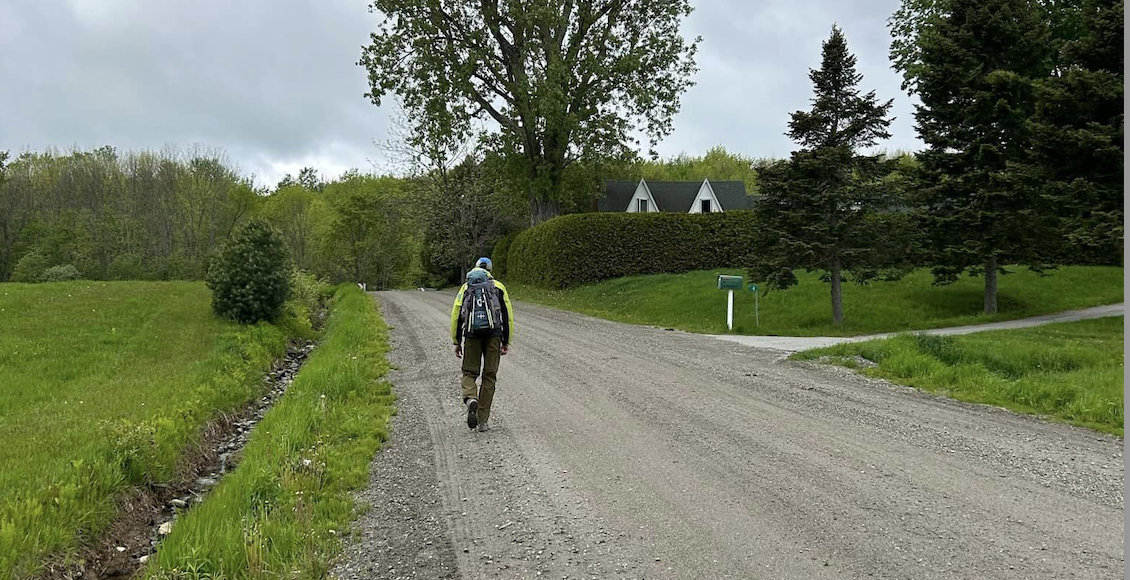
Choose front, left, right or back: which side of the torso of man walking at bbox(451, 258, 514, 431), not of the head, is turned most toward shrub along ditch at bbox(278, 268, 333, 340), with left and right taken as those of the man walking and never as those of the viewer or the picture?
front

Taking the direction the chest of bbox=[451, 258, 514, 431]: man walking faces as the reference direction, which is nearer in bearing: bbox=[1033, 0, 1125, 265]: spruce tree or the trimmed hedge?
the trimmed hedge

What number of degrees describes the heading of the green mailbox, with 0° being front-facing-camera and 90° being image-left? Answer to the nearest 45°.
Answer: approximately 90°

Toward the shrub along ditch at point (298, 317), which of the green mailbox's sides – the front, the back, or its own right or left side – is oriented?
front

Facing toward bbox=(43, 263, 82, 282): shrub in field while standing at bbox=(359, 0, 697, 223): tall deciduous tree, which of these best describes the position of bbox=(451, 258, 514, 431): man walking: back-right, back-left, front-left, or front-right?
back-left

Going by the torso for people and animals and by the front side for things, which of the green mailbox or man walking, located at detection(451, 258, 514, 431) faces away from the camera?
the man walking

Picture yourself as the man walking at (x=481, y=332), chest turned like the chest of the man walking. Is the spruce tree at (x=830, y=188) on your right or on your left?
on your right

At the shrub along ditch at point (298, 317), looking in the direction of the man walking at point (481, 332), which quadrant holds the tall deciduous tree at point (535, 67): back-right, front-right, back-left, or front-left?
back-left

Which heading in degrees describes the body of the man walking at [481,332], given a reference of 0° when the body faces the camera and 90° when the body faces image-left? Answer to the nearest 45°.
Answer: approximately 180°

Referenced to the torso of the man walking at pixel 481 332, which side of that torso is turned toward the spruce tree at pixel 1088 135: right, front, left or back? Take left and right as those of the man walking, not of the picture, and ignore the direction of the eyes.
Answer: right

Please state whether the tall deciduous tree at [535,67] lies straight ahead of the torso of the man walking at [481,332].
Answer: yes

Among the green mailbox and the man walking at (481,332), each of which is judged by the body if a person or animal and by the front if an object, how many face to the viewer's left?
1

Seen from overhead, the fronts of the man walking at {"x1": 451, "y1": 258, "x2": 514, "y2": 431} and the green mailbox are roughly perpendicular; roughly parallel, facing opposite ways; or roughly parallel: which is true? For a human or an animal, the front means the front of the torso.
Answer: roughly perpendicular
